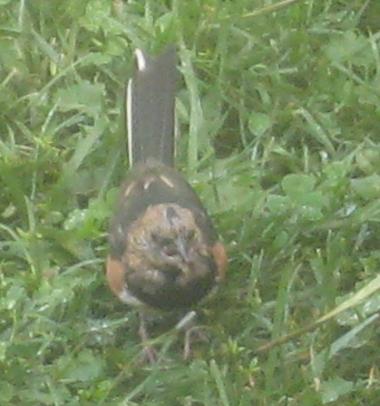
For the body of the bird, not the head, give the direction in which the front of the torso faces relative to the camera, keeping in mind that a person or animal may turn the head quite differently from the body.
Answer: toward the camera
